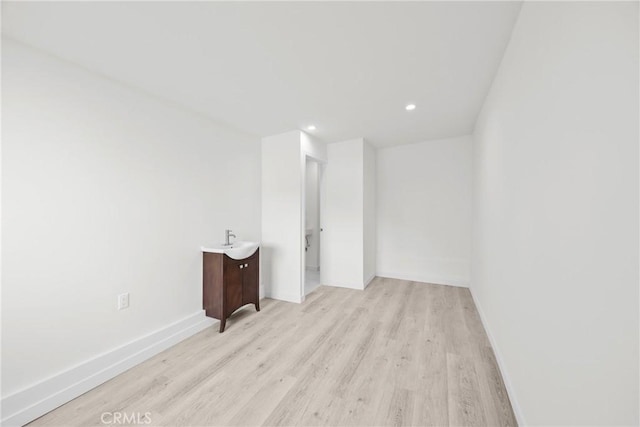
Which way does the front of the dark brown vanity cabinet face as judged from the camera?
facing the viewer and to the right of the viewer
